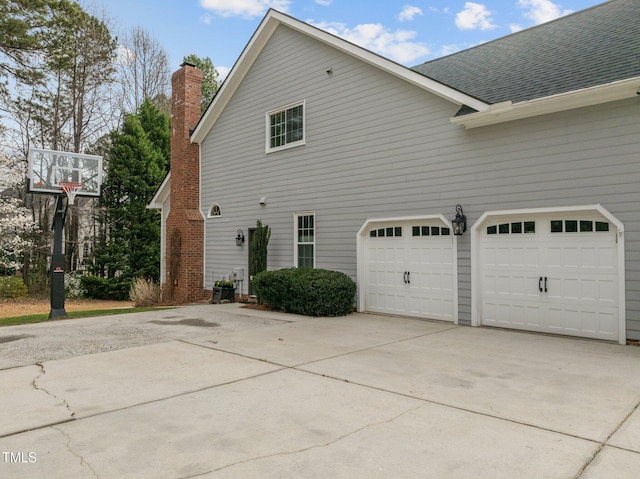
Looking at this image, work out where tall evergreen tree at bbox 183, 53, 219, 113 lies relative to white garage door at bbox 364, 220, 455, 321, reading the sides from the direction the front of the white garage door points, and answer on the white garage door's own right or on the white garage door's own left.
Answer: on the white garage door's own right

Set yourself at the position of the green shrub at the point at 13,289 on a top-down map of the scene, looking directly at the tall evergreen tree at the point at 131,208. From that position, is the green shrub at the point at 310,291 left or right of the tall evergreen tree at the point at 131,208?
right

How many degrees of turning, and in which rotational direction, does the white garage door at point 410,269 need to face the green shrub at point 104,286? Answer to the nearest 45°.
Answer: approximately 90° to its right

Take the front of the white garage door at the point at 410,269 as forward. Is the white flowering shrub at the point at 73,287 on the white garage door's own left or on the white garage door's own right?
on the white garage door's own right

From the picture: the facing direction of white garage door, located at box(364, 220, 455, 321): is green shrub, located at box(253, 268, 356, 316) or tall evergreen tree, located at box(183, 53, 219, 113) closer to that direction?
the green shrub

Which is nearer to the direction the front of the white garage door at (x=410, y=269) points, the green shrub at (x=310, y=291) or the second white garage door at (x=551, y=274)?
the green shrub

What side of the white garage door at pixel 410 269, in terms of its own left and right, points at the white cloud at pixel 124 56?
right

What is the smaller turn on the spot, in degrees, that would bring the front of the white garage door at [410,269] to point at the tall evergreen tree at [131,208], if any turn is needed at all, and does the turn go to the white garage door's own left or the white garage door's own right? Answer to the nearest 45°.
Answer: approximately 90° to the white garage door's own right

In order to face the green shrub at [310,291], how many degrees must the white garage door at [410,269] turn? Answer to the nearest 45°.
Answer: approximately 45° to its right

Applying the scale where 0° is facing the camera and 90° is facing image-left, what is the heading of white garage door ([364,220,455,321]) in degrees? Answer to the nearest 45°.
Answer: approximately 45°

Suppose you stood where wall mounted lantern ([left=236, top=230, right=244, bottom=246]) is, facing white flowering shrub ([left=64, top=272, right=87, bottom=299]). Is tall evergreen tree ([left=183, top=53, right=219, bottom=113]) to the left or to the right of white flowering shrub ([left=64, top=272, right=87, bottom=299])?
right
